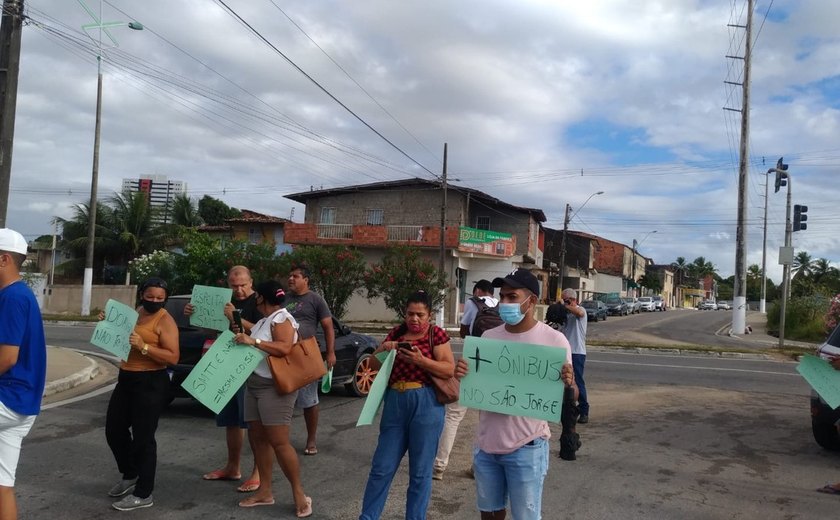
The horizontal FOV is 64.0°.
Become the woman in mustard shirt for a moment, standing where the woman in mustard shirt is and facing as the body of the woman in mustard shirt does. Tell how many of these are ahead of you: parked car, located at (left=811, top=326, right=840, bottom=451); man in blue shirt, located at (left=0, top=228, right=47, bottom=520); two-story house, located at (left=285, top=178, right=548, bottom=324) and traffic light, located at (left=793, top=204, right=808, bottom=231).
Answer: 1

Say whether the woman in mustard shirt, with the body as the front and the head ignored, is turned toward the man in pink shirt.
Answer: no

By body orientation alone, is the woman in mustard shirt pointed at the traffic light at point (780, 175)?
no

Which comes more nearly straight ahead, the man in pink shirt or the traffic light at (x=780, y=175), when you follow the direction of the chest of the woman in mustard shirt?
the man in pink shirt

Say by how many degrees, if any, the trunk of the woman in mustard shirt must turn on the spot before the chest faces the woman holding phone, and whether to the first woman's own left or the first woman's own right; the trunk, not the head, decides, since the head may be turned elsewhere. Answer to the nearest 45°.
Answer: approximately 90° to the first woman's own left

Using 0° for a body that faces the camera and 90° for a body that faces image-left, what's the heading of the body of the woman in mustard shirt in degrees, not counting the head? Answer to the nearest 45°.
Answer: approximately 45°

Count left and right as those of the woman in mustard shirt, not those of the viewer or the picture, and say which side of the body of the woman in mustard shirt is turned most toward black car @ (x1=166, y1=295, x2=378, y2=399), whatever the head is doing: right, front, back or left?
back

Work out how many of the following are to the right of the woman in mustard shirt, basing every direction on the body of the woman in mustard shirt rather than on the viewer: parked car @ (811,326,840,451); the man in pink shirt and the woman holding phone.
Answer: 0

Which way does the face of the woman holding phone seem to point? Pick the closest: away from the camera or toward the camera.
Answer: toward the camera

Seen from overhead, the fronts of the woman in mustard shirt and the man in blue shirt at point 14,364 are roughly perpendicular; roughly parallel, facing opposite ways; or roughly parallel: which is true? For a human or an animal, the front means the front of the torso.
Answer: roughly perpendicular
